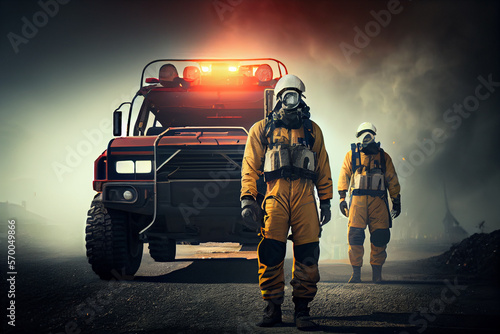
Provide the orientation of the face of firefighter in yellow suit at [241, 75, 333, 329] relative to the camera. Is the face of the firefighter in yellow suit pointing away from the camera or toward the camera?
toward the camera

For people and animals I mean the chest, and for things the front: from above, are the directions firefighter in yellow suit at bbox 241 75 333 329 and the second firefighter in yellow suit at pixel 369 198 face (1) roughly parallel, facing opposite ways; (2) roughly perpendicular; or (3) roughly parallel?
roughly parallel

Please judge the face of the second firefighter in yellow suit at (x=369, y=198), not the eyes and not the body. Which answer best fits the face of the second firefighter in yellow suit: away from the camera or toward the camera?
toward the camera

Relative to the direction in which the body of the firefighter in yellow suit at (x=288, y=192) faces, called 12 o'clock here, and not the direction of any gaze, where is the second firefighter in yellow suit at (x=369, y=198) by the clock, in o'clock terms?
The second firefighter in yellow suit is roughly at 7 o'clock from the firefighter in yellow suit.

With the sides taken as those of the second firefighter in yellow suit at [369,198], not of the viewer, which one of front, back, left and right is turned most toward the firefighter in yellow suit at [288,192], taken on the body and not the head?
front

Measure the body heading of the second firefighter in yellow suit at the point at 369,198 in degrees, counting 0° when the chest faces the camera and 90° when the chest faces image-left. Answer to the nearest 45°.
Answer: approximately 0°

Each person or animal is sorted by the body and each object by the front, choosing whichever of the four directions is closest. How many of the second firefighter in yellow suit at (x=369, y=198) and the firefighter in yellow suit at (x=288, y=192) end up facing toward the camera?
2

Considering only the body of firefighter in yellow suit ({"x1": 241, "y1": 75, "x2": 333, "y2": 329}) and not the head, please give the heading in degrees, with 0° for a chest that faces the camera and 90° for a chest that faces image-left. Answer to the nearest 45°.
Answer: approximately 0°
